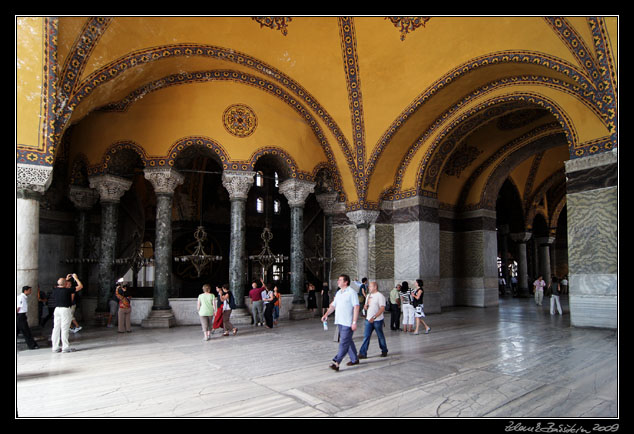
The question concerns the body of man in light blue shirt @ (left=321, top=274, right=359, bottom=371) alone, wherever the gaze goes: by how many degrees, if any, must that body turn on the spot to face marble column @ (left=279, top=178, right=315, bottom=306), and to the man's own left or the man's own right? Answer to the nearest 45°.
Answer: approximately 135° to the man's own right

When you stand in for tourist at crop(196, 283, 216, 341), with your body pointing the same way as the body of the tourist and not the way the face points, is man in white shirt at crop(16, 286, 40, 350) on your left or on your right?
on your left

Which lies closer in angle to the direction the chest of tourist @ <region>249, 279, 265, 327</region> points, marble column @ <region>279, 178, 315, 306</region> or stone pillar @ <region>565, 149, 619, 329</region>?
the marble column

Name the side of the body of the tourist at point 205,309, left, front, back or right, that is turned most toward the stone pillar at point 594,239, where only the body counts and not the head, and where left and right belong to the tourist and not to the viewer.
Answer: right

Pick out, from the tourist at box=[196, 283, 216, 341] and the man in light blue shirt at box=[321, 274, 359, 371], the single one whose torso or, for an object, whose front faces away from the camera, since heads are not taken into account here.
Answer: the tourist

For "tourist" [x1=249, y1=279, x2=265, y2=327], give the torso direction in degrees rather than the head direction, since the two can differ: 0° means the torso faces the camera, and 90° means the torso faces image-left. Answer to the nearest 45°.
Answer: approximately 180°

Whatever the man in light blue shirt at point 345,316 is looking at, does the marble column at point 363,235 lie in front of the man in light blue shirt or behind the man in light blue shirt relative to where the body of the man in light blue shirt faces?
behind
